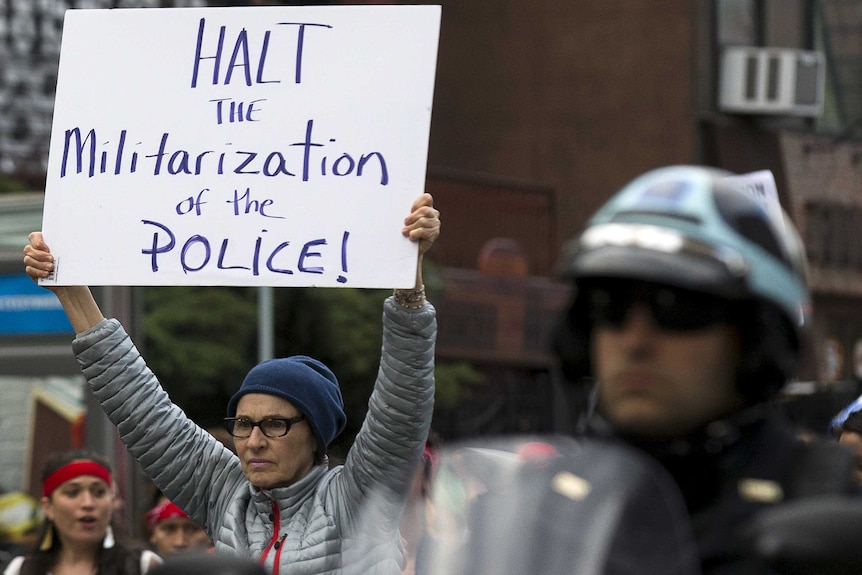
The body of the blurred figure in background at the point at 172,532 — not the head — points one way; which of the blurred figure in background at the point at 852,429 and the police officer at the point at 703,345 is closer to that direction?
the police officer

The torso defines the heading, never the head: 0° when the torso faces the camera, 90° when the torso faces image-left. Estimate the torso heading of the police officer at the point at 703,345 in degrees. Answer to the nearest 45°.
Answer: approximately 45°

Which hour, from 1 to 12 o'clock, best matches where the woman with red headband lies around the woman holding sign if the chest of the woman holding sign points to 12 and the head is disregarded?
The woman with red headband is roughly at 4 o'clock from the woman holding sign.

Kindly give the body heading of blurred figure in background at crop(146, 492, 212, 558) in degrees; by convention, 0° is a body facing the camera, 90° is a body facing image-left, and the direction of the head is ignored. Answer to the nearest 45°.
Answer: approximately 0°

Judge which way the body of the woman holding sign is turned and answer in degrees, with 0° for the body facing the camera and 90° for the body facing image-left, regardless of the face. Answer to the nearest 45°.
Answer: approximately 45°
